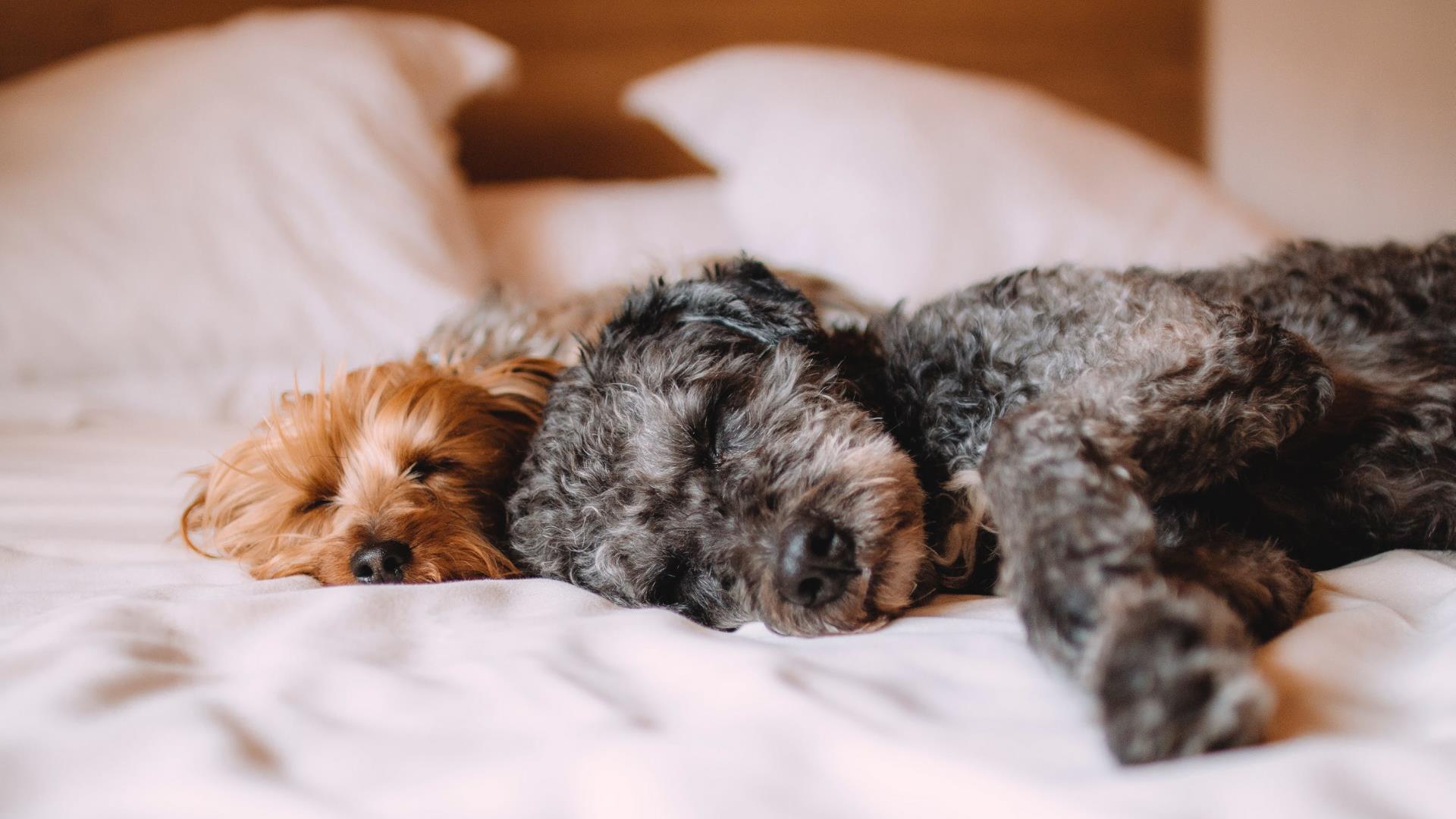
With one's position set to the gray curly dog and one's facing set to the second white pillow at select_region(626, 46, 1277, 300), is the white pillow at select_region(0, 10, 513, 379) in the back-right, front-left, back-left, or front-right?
front-left

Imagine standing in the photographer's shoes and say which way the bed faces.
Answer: facing the viewer
